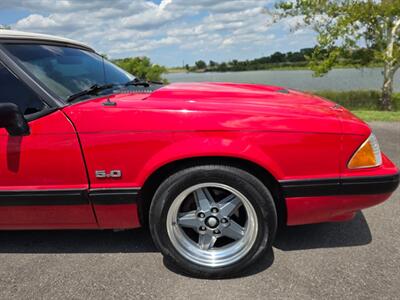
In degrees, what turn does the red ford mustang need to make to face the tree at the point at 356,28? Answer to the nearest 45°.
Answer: approximately 45° to its left

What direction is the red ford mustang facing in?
to the viewer's right
